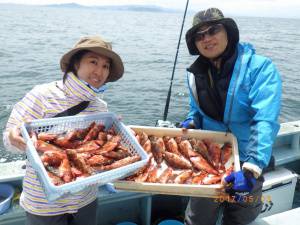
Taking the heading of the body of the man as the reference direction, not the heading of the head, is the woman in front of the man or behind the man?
in front

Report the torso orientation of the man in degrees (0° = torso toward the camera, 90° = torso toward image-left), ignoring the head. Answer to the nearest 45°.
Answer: approximately 45°
